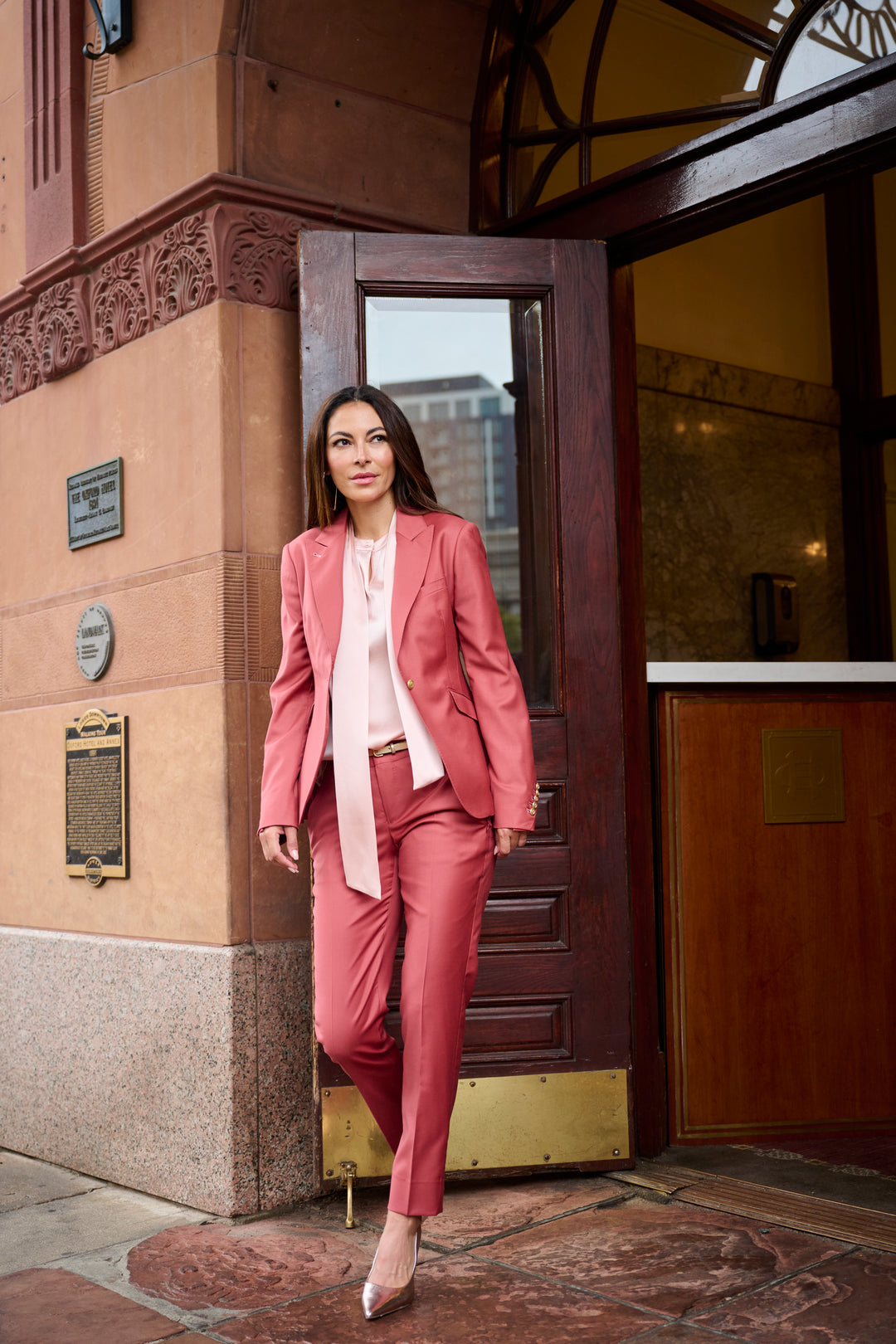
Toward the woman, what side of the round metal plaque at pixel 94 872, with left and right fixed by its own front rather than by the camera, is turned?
left

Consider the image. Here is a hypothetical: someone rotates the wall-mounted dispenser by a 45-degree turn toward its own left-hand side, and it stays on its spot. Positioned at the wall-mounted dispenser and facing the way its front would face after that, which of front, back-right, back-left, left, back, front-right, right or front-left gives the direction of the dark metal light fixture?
right

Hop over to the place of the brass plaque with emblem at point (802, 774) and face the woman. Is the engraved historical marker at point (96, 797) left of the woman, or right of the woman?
right

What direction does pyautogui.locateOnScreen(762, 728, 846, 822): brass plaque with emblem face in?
toward the camera

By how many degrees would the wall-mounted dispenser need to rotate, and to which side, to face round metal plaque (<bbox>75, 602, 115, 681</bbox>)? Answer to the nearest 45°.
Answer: approximately 45° to its right

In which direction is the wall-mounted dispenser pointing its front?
toward the camera

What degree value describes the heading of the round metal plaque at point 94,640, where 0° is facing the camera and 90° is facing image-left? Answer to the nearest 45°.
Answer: approximately 45°

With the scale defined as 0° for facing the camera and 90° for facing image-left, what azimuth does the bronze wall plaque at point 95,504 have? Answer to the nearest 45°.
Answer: approximately 45°

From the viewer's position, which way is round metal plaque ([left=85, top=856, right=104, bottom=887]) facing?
facing the viewer and to the left of the viewer

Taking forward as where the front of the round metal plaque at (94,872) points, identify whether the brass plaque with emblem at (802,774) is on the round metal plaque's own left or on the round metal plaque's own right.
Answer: on the round metal plaque's own left

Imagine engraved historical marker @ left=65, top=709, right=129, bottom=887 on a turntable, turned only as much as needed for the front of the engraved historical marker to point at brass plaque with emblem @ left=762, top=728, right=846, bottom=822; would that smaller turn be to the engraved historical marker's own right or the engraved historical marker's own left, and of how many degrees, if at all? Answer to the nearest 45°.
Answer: approximately 135° to the engraved historical marker's own left

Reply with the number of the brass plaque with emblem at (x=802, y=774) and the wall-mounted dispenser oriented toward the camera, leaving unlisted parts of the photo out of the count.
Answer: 2

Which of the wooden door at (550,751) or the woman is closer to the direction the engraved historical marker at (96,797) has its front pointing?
the woman
